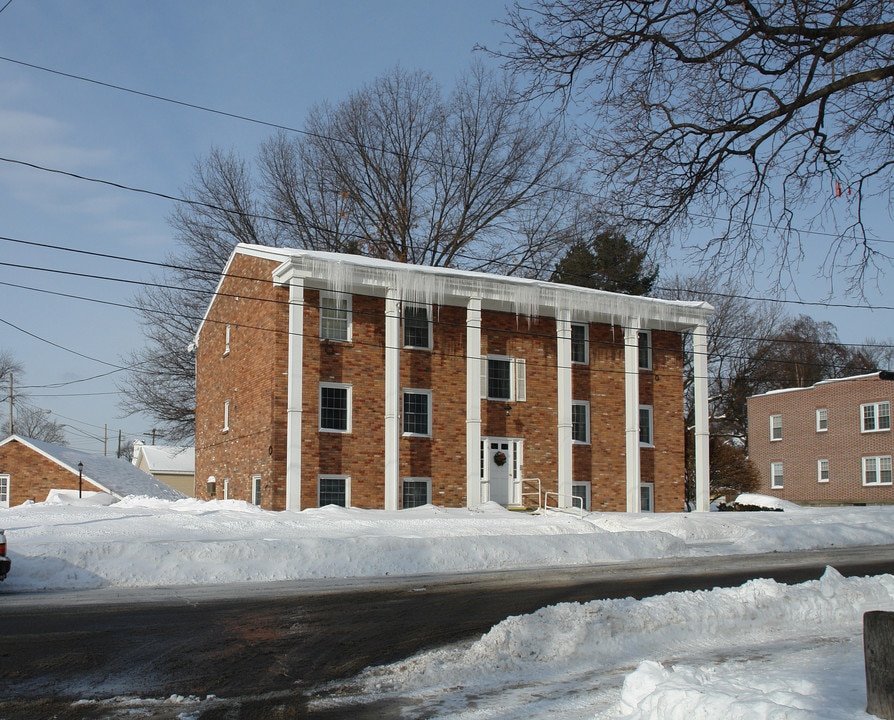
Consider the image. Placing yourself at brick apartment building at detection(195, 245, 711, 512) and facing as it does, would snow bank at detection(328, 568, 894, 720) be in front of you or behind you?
in front

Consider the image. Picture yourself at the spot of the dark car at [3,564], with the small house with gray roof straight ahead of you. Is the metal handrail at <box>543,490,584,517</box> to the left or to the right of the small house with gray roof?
right

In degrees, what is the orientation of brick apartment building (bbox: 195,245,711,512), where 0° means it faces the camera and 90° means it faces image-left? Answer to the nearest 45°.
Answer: approximately 315°

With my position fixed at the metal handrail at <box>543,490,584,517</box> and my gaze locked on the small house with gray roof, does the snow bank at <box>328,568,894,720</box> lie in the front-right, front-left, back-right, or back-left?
back-left

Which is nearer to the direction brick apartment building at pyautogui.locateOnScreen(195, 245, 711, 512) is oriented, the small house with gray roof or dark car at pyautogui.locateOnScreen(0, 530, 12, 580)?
the dark car

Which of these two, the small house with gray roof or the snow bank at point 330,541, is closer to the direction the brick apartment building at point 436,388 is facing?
the snow bank

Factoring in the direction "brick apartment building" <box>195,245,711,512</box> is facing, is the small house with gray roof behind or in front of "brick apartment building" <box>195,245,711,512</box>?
behind

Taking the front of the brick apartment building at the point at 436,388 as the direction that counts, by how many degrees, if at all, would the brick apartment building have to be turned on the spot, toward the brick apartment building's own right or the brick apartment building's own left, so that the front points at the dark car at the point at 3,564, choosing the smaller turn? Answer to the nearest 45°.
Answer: approximately 45° to the brick apartment building's own right
